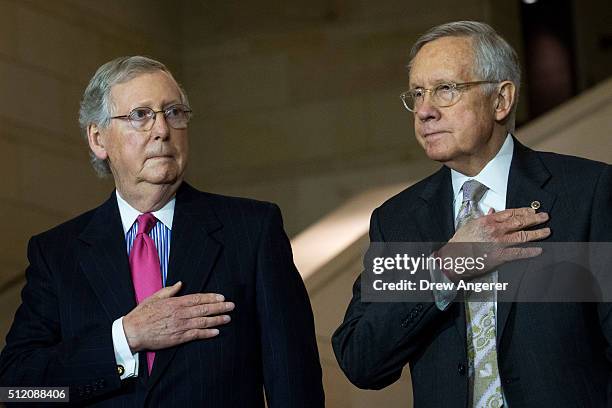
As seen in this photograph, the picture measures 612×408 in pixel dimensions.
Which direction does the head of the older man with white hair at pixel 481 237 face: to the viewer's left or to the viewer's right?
to the viewer's left

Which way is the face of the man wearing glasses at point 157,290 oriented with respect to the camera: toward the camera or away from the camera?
toward the camera

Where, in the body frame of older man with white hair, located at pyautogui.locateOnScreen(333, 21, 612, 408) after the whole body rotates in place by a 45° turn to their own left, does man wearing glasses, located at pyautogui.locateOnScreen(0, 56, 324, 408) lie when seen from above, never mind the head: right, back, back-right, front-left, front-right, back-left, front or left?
right

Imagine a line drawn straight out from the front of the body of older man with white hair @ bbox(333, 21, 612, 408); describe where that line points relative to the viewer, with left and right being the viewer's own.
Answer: facing the viewer and to the left of the viewer

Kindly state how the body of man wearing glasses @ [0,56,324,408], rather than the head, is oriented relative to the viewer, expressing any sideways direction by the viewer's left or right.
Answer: facing the viewer
